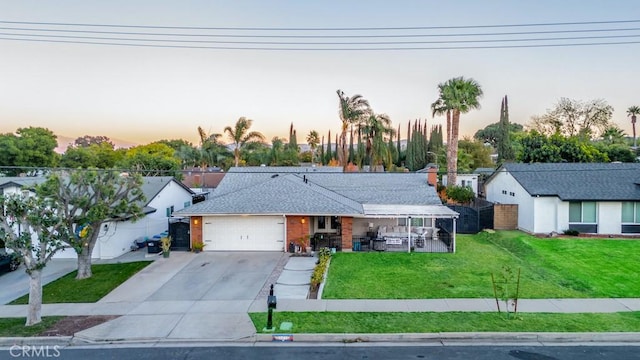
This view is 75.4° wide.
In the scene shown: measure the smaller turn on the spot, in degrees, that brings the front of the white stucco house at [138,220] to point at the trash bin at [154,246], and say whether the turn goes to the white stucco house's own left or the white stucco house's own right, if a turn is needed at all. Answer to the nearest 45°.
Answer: approximately 45° to the white stucco house's own left

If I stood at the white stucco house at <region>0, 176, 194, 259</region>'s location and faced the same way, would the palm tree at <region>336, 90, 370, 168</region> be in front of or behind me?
behind

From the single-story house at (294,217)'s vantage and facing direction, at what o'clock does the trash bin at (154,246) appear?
The trash bin is roughly at 3 o'clock from the single-story house.

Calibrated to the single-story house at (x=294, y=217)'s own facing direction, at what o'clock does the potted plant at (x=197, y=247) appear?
The potted plant is roughly at 3 o'clock from the single-story house.

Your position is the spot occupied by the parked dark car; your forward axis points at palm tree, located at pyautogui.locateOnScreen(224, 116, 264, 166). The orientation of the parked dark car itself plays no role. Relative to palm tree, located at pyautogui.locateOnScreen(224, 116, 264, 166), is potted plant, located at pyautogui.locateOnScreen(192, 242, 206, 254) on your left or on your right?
right

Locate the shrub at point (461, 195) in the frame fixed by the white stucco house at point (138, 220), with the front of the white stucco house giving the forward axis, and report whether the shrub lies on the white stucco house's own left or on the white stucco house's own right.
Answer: on the white stucco house's own left

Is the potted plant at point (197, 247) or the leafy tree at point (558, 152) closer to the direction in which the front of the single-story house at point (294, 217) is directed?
the potted plant

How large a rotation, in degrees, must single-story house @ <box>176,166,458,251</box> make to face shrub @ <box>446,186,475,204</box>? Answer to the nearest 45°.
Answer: approximately 135° to its left

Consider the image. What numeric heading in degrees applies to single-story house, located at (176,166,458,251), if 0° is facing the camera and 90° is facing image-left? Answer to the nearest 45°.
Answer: approximately 0°

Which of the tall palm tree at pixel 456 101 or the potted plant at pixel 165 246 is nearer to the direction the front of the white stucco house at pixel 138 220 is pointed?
the potted plant

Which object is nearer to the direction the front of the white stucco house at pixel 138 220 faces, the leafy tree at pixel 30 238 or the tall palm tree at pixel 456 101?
the leafy tree

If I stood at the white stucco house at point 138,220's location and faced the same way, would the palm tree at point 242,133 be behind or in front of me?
behind

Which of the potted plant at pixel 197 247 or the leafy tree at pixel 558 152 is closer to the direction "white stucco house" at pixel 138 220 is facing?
the potted plant

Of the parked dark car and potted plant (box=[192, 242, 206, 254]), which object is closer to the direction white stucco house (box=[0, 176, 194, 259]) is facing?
the parked dark car

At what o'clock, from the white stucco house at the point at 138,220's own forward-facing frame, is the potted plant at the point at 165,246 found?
The potted plant is roughly at 10 o'clock from the white stucco house.

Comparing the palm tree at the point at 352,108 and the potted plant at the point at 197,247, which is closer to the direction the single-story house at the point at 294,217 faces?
the potted plant
